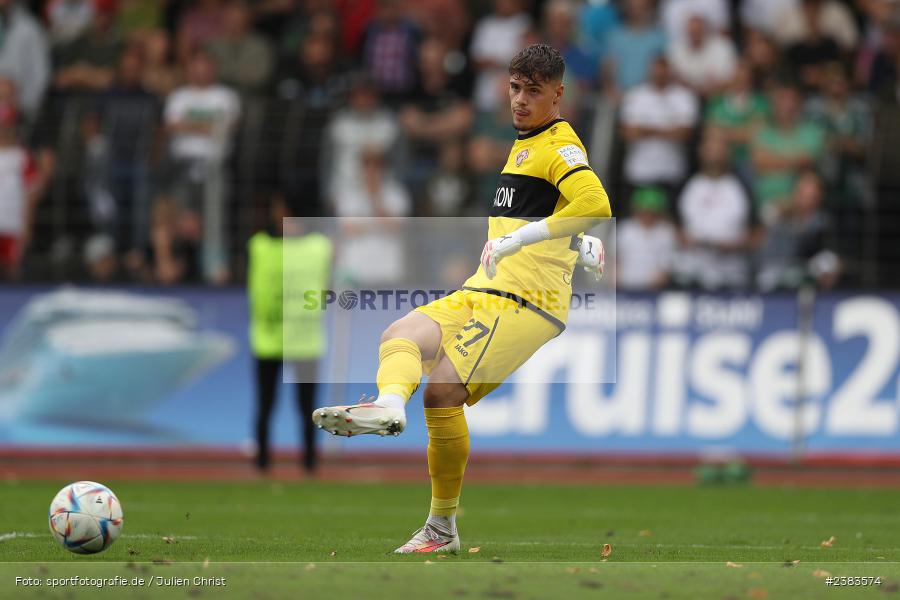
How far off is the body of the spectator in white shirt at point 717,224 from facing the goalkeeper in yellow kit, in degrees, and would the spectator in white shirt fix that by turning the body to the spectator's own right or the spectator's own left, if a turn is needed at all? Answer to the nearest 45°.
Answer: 0° — they already face them

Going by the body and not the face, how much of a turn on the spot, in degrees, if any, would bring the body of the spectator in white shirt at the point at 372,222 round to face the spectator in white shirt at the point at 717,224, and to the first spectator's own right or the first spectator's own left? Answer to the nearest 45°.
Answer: approximately 90° to the first spectator's own left

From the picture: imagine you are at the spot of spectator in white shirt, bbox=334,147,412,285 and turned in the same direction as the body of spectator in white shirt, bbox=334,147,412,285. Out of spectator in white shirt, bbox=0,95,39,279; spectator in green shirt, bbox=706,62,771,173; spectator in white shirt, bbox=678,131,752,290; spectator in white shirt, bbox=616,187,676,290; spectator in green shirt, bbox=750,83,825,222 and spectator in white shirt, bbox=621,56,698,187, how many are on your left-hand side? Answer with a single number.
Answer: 5

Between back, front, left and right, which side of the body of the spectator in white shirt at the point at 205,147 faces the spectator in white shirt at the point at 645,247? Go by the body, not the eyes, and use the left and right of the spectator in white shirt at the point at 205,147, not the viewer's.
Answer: left

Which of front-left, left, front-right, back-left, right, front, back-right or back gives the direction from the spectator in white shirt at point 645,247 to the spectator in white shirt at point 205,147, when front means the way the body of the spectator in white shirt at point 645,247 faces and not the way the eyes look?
right

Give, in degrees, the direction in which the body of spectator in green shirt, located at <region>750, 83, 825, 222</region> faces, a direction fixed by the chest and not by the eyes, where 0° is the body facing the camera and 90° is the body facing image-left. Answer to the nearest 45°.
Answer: approximately 0°

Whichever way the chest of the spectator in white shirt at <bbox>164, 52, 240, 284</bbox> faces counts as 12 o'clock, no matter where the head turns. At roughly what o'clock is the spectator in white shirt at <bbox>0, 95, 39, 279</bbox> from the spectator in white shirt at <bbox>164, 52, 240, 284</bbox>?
the spectator in white shirt at <bbox>0, 95, 39, 279</bbox> is roughly at 3 o'clock from the spectator in white shirt at <bbox>164, 52, 240, 284</bbox>.

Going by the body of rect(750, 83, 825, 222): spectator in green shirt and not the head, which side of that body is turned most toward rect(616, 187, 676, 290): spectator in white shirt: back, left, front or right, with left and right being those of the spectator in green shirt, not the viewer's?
right
